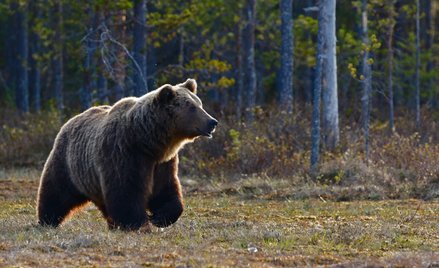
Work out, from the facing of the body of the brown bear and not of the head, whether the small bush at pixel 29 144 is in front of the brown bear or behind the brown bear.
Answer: behind

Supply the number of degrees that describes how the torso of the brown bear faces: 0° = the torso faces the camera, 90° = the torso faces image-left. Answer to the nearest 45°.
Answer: approximately 315°
